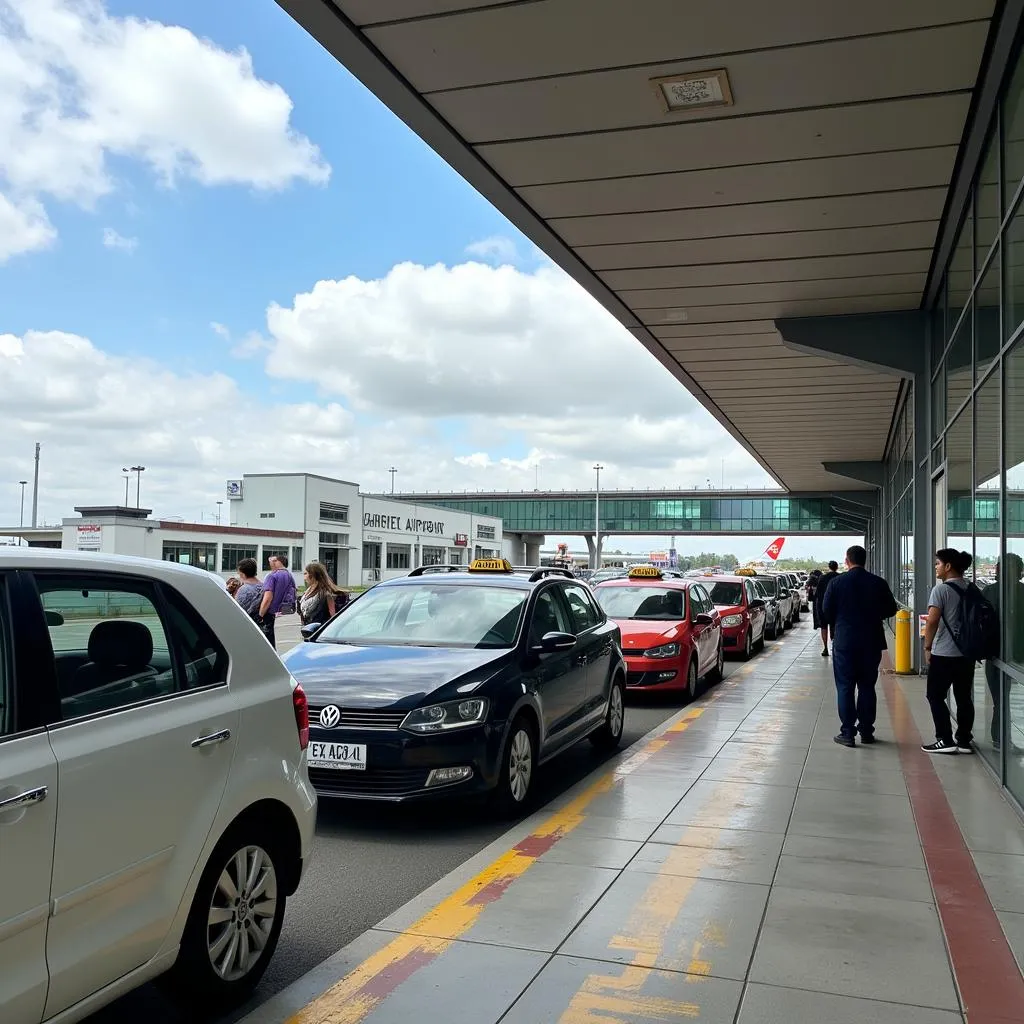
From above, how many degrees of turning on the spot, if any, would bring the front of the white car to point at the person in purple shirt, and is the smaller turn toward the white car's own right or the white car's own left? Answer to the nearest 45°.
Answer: approximately 135° to the white car's own right

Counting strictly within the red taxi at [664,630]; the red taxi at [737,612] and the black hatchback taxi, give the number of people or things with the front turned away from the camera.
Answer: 0

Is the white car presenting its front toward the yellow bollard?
no

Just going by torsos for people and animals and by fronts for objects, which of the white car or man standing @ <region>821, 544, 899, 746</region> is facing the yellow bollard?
the man standing

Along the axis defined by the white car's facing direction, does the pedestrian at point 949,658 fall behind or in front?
behind

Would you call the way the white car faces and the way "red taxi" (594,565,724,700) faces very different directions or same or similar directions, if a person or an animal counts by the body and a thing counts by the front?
same or similar directions

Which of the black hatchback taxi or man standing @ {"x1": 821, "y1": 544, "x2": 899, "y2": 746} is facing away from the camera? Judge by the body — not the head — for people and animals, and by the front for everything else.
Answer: the man standing

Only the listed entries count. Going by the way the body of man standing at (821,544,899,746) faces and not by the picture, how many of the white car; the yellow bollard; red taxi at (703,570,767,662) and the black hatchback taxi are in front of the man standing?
2

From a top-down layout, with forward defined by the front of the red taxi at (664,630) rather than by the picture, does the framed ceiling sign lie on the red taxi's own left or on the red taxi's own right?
on the red taxi's own left

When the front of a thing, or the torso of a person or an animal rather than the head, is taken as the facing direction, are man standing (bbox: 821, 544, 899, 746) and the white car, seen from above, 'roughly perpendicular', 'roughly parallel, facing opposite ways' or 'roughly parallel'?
roughly parallel, facing opposite ways

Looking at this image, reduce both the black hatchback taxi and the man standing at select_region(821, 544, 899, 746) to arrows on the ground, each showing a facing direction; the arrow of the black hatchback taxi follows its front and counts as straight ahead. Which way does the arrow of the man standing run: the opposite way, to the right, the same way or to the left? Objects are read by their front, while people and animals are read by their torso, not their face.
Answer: the opposite way

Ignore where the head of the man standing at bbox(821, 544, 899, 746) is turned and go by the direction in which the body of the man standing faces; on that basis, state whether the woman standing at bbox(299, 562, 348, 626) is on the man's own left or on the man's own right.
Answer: on the man's own left

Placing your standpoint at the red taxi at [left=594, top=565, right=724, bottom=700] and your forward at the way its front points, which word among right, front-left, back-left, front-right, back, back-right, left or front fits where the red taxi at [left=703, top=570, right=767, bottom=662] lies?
back-right

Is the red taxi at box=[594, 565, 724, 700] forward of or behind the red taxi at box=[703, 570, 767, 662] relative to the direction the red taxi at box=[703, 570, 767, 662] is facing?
forward

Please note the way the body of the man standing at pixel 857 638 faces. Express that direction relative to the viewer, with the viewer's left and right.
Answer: facing away from the viewer

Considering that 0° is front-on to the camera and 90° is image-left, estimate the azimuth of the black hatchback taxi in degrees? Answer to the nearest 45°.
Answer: approximately 45°

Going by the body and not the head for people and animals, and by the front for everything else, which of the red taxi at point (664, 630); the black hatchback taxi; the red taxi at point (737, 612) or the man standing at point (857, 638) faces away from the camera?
the man standing

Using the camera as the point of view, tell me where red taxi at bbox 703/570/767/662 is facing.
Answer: facing the viewer and to the left of the viewer

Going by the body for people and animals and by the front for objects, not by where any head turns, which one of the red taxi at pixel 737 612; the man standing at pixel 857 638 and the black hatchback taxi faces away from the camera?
the man standing
